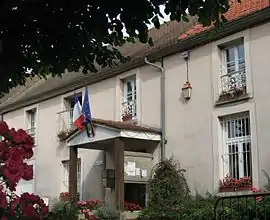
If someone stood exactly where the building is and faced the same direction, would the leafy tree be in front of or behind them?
in front

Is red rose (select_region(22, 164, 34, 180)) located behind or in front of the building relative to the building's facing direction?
in front

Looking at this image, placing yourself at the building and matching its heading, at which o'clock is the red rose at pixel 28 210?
The red rose is roughly at 11 o'clock from the building.

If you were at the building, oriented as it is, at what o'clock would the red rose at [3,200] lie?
The red rose is roughly at 11 o'clock from the building.

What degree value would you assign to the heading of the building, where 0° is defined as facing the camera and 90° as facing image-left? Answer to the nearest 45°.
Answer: approximately 45°
